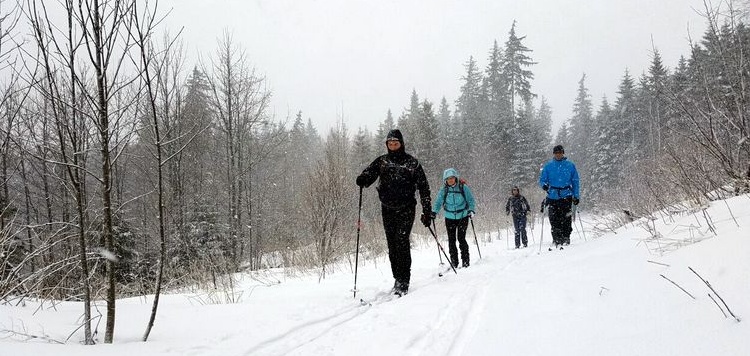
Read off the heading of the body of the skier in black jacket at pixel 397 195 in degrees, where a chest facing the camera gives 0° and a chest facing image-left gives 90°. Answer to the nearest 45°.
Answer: approximately 0°

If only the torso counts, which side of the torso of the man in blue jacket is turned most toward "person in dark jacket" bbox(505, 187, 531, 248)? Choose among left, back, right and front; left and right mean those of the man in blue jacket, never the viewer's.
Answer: back

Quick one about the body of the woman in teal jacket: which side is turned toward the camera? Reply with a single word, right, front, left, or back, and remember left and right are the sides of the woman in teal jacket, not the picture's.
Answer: front

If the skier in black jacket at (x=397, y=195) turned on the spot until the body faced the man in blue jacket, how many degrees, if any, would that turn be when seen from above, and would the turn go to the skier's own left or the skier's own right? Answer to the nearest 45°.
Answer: approximately 135° to the skier's own left

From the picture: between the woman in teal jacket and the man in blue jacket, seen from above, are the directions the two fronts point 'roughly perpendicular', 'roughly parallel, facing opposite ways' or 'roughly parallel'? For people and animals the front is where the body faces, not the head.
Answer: roughly parallel

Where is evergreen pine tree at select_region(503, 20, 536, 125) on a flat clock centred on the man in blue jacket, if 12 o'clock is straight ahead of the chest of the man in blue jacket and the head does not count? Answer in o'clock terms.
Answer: The evergreen pine tree is roughly at 6 o'clock from the man in blue jacket.

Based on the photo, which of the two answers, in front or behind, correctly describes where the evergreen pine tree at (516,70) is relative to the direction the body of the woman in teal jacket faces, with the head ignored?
behind

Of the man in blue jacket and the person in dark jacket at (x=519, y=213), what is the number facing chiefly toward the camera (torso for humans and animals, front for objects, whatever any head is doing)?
2

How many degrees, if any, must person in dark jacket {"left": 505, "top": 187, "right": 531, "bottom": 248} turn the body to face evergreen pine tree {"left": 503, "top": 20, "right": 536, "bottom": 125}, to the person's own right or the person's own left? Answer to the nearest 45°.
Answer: approximately 180°

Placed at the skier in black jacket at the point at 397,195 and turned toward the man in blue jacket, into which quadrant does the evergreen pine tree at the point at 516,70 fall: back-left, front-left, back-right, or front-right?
front-left

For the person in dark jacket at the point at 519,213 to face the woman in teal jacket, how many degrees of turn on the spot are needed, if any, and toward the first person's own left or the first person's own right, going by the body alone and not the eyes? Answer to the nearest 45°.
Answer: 0° — they already face them

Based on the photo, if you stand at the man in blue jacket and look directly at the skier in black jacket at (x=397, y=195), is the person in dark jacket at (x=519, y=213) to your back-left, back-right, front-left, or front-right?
back-right

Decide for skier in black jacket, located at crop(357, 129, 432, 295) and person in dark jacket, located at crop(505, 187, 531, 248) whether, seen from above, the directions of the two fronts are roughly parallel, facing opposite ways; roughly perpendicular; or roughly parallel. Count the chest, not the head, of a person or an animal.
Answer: roughly parallel

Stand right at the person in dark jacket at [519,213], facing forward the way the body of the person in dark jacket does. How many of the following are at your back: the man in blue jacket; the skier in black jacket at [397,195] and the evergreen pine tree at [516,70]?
1

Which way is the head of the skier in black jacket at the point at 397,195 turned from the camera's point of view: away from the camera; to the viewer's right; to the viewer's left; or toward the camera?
toward the camera
